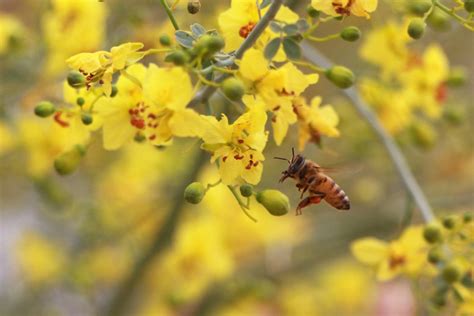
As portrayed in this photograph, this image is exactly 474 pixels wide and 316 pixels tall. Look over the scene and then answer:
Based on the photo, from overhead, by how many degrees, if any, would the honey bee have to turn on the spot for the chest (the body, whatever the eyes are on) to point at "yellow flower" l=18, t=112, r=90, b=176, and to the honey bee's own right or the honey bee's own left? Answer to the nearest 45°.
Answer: approximately 45° to the honey bee's own right

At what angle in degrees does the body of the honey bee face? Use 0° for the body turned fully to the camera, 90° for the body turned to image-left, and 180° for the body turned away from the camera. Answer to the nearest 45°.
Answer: approximately 90°

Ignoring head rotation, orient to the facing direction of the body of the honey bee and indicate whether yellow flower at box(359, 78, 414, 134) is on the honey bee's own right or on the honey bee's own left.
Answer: on the honey bee's own right

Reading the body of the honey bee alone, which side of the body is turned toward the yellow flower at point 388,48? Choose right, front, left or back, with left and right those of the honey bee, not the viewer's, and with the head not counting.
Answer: right

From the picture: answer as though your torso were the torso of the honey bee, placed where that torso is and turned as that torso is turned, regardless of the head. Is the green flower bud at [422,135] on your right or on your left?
on your right

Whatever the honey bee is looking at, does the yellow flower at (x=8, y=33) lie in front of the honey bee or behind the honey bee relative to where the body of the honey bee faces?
in front
